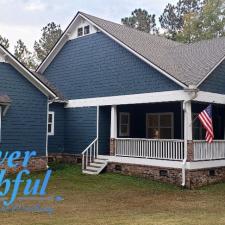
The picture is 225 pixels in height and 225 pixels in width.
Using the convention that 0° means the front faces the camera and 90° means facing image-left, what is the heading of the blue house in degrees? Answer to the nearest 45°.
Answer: approximately 315°

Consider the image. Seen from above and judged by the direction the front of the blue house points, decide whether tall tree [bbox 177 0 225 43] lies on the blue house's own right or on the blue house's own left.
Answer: on the blue house's own left
